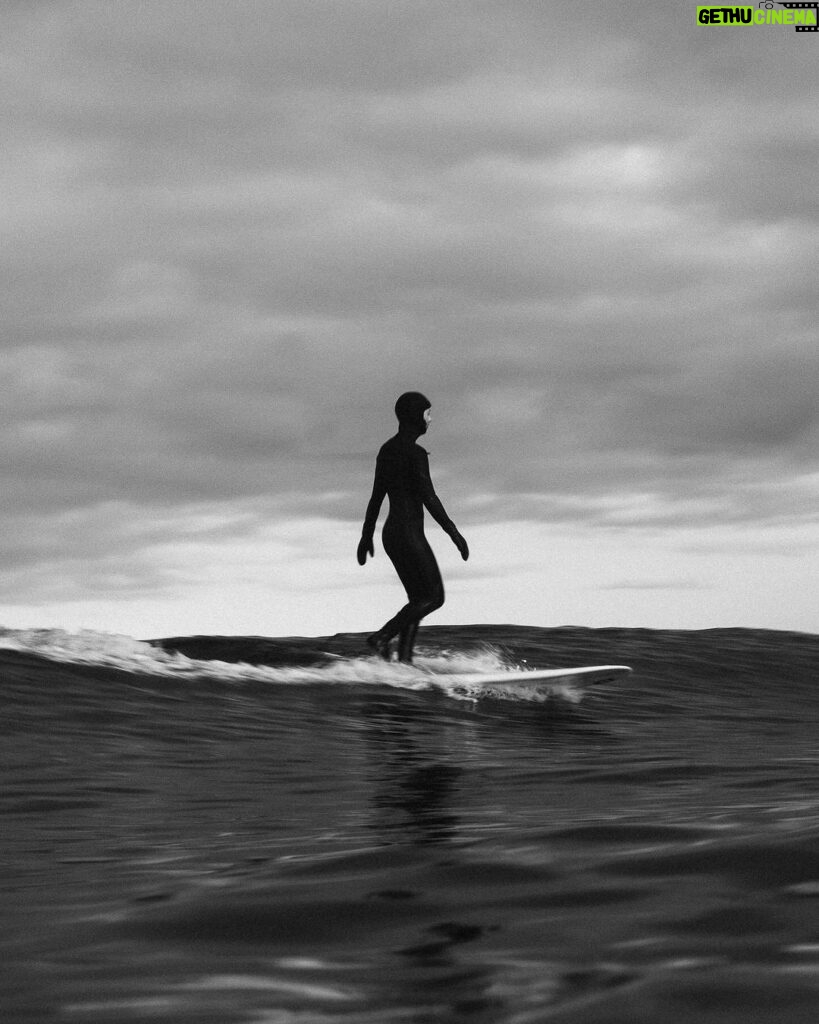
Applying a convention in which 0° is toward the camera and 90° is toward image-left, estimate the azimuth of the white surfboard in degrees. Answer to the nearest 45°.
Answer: approximately 270°

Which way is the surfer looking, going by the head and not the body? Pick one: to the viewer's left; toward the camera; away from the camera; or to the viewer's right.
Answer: to the viewer's right
